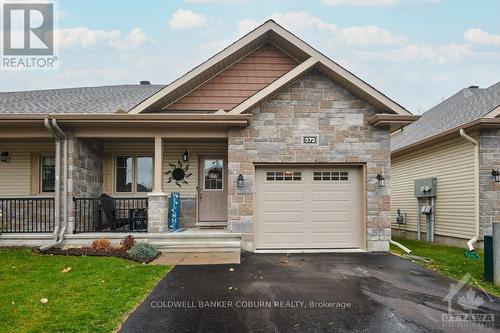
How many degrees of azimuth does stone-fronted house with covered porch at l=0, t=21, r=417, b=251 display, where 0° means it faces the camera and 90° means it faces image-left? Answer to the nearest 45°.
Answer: approximately 0°

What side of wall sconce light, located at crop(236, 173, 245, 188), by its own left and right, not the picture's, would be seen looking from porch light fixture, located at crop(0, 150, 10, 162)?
right

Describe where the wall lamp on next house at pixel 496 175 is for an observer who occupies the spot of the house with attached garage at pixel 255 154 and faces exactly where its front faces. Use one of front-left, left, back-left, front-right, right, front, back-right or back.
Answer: left

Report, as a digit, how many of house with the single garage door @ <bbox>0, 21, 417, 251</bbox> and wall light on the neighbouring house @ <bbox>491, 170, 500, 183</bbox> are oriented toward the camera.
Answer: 2

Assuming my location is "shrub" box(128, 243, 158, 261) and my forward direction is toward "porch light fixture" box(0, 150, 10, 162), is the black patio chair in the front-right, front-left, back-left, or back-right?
front-right

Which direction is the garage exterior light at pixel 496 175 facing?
toward the camera

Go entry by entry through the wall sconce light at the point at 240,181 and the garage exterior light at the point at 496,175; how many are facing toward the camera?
2

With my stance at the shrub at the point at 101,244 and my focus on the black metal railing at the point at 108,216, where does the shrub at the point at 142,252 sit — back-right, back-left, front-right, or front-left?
back-right

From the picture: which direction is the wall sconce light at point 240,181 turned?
toward the camera

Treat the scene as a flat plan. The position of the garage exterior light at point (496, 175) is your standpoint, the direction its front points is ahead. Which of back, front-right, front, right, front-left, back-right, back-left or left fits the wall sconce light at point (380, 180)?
front-right

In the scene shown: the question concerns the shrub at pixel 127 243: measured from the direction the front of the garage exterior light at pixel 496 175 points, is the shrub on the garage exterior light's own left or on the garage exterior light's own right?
on the garage exterior light's own right

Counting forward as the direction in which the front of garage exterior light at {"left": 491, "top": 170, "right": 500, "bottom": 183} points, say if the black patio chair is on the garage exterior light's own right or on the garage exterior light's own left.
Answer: on the garage exterior light's own right
